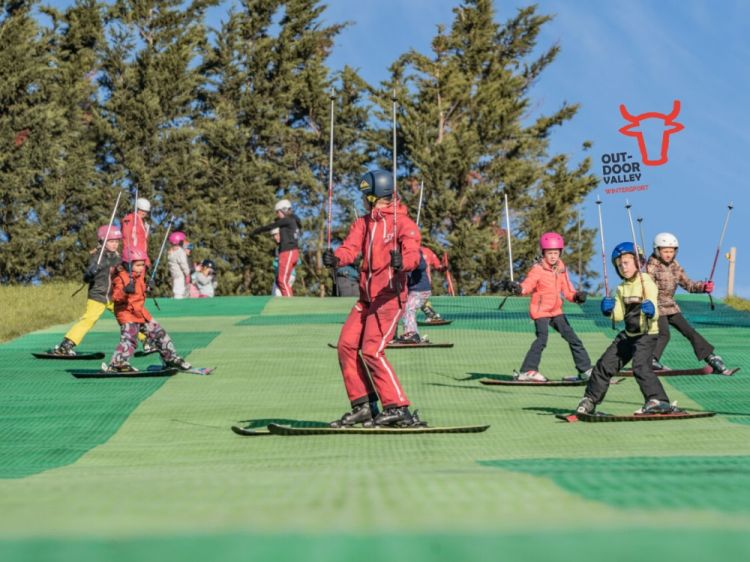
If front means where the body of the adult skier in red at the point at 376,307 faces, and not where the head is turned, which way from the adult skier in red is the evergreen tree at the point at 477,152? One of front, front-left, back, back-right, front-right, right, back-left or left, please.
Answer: back-right

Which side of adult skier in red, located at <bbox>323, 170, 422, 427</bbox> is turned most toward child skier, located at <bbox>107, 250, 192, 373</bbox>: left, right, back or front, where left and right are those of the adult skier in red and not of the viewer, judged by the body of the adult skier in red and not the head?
right

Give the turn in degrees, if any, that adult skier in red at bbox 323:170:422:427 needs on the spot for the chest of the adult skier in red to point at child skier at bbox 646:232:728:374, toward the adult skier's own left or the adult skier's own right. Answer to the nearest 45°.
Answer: approximately 180°

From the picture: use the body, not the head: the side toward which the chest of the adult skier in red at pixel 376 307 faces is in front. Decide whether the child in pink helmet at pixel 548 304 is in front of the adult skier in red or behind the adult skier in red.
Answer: behind

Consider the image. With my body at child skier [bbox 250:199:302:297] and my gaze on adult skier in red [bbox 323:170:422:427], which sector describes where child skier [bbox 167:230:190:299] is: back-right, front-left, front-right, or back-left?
back-right

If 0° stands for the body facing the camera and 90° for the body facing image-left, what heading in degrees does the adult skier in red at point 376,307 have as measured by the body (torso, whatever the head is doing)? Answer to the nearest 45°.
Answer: approximately 45°

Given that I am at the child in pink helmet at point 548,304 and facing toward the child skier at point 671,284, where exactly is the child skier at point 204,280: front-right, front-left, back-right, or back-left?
back-left

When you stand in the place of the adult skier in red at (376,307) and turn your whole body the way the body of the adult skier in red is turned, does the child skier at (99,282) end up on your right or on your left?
on your right

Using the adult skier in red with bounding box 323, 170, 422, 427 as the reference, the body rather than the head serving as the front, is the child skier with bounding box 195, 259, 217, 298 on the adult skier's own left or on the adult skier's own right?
on the adult skier's own right

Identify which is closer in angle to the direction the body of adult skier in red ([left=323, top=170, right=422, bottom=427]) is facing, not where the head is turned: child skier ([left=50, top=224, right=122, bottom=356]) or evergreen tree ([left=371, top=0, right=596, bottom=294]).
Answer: the child skier
